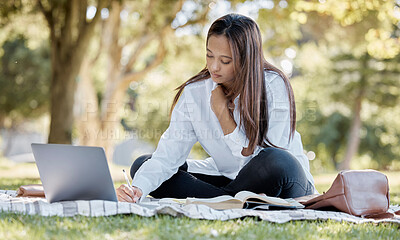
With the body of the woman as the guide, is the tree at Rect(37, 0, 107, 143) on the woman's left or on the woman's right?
on the woman's right

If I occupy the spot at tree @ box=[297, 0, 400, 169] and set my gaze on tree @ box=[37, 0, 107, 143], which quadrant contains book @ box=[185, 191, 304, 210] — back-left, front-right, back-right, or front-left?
front-left

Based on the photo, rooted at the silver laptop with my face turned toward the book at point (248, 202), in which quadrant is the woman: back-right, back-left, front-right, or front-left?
front-left

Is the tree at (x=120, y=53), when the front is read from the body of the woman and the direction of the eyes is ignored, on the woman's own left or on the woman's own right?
on the woman's own right

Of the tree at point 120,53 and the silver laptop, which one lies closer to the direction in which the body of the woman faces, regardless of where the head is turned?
the silver laptop

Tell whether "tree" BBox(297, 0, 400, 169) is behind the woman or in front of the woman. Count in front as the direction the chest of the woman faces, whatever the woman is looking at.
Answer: behind

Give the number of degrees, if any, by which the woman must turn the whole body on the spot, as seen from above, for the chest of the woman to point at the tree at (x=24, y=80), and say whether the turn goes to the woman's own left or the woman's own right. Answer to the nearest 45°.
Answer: approximately 90° to the woman's own right

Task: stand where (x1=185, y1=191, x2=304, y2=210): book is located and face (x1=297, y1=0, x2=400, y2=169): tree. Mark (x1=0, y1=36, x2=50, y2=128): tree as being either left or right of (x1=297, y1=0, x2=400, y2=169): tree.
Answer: left

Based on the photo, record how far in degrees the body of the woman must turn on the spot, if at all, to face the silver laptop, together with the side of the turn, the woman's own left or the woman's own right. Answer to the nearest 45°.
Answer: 0° — they already face it

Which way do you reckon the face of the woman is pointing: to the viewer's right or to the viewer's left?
to the viewer's left

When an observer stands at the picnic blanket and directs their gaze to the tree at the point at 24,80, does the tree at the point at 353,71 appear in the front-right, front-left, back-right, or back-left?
front-right

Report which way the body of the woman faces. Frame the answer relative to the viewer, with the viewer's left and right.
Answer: facing the viewer and to the left of the viewer
